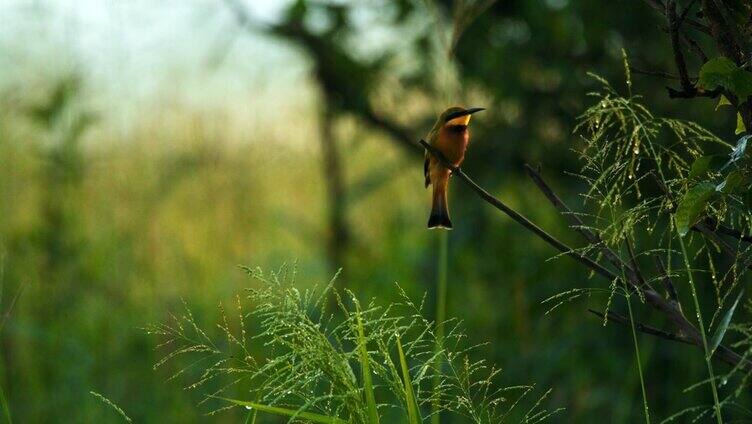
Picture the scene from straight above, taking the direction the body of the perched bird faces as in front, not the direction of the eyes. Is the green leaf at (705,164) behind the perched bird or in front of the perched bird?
in front

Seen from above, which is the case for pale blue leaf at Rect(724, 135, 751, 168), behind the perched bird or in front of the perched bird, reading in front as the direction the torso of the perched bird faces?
in front

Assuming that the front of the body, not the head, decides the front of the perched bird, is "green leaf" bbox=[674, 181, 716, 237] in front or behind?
in front

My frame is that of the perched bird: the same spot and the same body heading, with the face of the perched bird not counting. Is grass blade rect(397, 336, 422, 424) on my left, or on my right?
on my right

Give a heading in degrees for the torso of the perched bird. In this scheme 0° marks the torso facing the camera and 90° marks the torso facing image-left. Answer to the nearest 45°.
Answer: approximately 315°

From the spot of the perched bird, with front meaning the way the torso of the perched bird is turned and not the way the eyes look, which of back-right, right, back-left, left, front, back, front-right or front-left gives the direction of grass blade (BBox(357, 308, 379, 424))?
front-right
